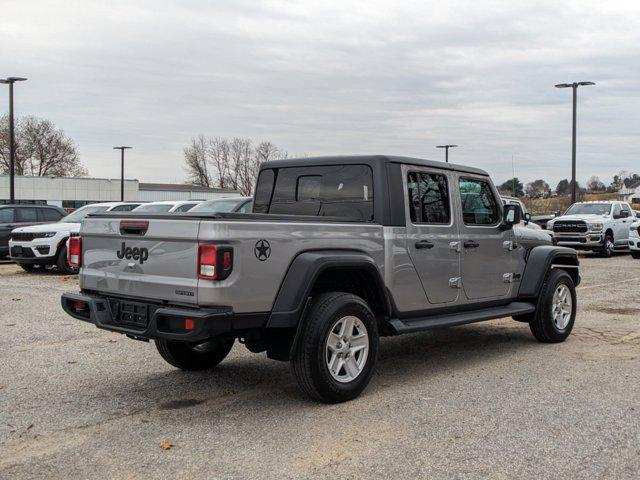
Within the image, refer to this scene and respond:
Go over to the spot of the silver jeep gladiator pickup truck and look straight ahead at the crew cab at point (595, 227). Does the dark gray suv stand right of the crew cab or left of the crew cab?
left

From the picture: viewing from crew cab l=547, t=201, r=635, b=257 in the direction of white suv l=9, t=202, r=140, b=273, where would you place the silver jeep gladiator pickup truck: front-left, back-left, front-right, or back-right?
front-left

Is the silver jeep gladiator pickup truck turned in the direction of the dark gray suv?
no

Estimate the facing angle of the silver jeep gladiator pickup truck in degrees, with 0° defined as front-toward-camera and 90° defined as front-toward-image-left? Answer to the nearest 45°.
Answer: approximately 225°

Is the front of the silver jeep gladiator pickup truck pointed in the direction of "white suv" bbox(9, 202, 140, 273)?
no

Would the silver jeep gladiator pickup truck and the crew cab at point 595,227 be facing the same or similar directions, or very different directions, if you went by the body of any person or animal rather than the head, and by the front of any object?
very different directions

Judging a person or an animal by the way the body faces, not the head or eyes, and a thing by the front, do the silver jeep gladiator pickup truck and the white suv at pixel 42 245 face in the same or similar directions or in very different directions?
very different directions

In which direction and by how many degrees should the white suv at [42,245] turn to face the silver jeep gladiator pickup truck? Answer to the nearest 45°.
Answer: approximately 45° to its left

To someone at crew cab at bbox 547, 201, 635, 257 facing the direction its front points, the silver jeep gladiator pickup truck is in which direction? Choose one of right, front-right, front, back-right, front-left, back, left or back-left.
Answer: front-left

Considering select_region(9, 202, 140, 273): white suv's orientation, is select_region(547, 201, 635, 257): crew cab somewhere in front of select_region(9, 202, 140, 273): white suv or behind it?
behind

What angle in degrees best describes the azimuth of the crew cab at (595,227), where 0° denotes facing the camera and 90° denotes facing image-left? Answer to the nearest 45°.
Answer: approximately 45°

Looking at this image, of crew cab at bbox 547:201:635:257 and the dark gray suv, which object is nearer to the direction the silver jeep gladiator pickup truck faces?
the crew cab

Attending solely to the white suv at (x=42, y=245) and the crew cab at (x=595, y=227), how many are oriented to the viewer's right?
0
